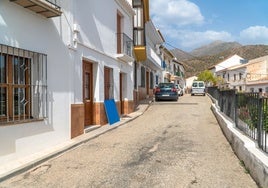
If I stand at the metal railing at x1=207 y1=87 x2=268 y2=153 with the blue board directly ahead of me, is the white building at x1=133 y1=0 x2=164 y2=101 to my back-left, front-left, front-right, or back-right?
front-right

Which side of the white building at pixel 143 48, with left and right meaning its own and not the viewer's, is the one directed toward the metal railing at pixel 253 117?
right

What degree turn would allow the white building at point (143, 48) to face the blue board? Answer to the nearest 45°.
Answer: approximately 90° to its right

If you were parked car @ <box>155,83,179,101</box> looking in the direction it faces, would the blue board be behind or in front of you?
behind

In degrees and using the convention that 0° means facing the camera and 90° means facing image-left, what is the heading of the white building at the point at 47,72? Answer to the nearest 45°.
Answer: approximately 315°

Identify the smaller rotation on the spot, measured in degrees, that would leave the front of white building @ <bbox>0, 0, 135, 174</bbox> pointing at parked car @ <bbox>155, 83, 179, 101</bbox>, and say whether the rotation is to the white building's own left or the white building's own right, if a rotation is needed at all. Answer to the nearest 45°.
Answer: approximately 90° to the white building's own left

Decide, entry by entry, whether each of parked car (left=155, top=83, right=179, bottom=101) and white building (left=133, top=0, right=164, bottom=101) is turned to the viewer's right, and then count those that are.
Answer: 1

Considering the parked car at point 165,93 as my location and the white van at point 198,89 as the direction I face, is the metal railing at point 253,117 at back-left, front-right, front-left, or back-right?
back-right

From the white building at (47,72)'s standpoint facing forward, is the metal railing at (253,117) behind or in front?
in front

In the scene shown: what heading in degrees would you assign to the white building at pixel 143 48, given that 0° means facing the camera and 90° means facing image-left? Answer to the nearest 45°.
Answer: approximately 270°

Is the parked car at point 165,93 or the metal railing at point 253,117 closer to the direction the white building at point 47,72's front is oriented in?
the metal railing

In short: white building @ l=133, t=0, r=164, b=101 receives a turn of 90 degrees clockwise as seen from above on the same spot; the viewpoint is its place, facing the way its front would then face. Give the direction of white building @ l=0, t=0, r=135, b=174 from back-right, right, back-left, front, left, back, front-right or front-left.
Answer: front

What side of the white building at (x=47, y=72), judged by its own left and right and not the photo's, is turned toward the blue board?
left

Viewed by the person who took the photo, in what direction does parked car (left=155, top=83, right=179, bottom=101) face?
facing away from the viewer
